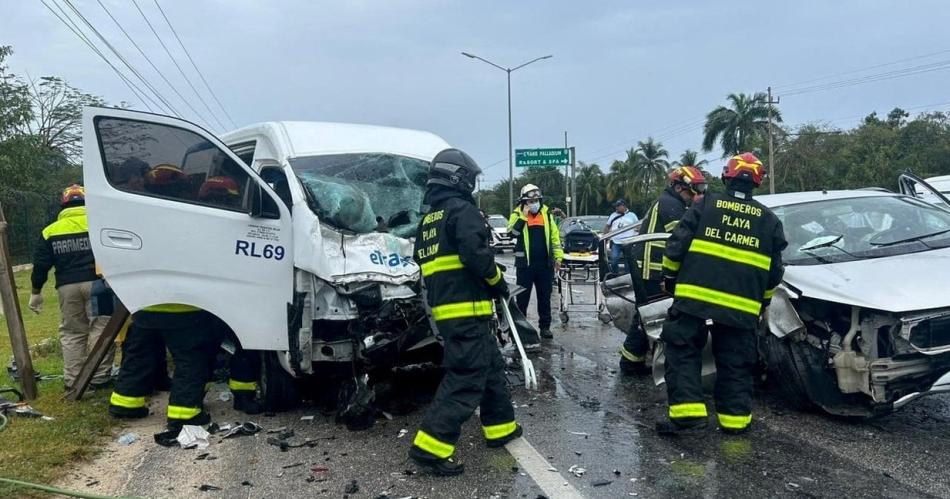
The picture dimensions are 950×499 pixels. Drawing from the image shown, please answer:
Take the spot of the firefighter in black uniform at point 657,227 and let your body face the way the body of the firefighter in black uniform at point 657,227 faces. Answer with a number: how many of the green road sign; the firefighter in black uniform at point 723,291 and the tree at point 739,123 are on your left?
2

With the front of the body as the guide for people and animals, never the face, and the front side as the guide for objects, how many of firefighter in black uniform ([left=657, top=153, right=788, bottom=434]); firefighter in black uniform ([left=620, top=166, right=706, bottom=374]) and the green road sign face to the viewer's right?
1

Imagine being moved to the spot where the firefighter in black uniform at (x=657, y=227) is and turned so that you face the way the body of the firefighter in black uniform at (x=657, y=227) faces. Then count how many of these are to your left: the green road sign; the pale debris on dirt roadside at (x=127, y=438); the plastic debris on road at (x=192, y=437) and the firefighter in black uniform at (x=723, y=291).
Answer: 1

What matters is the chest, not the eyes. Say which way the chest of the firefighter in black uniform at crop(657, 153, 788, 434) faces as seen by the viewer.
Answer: away from the camera

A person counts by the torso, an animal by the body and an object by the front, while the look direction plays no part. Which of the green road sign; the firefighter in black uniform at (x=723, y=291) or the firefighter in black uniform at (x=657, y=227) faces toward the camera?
the green road sign

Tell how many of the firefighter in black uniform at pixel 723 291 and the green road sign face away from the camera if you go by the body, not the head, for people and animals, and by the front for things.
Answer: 1

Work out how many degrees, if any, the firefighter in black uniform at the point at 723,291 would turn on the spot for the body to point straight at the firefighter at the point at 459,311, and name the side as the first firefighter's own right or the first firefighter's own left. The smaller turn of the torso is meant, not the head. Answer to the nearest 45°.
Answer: approximately 135° to the first firefighter's own left

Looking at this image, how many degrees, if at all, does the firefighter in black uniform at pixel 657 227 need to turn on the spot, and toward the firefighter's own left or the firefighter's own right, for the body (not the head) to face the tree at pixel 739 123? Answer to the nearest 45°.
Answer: approximately 90° to the firefighter's own left

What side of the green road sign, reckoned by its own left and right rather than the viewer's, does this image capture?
front

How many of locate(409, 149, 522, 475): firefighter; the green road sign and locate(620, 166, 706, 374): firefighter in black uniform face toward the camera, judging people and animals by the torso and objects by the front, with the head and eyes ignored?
1

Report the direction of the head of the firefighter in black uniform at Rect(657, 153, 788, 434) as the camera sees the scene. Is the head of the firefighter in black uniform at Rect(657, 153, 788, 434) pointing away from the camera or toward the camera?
away from the camera

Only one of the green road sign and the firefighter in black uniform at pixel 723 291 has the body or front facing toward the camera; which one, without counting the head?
the green road sign

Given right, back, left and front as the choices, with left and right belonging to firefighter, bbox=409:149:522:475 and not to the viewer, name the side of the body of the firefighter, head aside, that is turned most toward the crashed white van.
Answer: left

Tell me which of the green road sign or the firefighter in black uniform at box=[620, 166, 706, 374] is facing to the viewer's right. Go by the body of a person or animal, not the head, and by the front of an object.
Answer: the firefighter in black uniform

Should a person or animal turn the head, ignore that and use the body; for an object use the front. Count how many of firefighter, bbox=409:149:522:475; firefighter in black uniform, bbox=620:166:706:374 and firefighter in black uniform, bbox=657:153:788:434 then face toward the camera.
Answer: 0

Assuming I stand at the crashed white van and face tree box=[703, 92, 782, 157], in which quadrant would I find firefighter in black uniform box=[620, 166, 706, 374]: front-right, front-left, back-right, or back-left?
front-right
